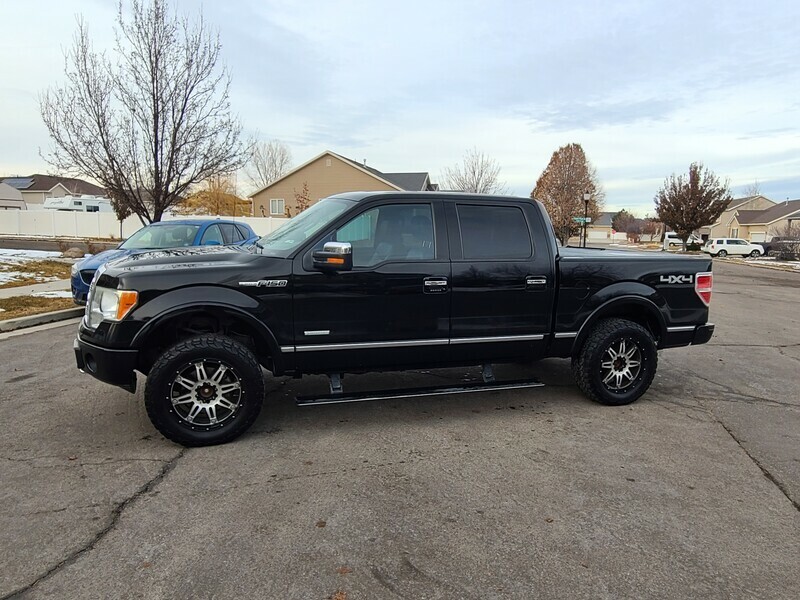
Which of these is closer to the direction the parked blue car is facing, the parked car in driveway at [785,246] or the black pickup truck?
the black pickup truck

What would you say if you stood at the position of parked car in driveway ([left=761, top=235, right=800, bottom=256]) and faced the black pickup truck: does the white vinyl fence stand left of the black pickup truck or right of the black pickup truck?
right

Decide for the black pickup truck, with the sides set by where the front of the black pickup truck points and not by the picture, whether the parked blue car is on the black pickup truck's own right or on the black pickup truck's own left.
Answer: on the black pickup truck's own right

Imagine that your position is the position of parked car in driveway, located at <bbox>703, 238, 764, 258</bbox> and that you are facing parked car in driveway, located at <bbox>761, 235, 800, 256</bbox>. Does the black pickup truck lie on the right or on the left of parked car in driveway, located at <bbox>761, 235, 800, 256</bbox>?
right

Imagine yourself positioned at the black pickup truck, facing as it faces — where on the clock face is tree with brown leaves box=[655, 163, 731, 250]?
The tree with brown leaves is roughly at 4 o'clock from the black pickup truck.

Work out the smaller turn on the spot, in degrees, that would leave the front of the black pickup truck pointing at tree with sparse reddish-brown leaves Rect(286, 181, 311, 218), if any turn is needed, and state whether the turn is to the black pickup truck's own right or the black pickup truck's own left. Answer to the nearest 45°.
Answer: approximately 90° to the black pickup truck's own right

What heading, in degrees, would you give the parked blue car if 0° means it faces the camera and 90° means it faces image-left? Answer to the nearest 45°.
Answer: approximately 45°

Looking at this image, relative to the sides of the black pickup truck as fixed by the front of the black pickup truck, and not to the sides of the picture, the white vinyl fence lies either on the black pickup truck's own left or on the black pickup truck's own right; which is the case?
on the black pickup truck's own right

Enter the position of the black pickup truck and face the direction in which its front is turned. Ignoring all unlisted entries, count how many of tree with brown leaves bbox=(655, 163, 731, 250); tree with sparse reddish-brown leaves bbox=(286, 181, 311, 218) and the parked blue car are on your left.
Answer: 0

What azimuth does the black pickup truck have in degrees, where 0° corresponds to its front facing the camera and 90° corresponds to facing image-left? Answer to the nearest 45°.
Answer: approximately 90°

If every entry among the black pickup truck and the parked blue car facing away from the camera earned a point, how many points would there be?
0

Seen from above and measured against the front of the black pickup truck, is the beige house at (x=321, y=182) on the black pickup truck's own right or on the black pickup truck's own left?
on the black pickup truck's own right

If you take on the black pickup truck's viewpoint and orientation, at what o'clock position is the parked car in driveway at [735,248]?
The parked car in driveway is roughly at 4 o'clock from the black pickup truck.
